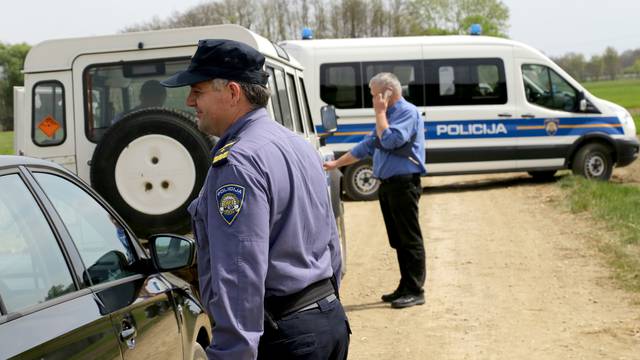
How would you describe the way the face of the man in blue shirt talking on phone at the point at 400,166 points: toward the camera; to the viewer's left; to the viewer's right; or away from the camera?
to the viewer's left

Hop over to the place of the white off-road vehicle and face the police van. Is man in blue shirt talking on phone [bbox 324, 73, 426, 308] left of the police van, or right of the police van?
right

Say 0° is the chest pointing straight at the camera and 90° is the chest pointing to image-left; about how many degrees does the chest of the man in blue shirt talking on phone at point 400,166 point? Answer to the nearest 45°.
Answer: approximately 90°

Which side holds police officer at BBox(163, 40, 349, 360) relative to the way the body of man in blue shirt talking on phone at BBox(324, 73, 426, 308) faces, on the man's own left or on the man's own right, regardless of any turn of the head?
on the man's own left

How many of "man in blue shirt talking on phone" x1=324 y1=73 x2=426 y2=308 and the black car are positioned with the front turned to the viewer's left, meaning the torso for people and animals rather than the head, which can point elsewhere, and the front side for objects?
1

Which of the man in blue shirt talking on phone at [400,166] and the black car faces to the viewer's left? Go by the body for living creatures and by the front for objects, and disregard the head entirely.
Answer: the man in blue shirt talking on phone

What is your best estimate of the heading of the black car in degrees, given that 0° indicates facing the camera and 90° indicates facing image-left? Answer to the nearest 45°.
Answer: approximately 225°

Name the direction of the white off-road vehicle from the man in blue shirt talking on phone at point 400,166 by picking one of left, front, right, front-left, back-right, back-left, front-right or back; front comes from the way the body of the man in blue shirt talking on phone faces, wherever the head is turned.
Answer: front-left
